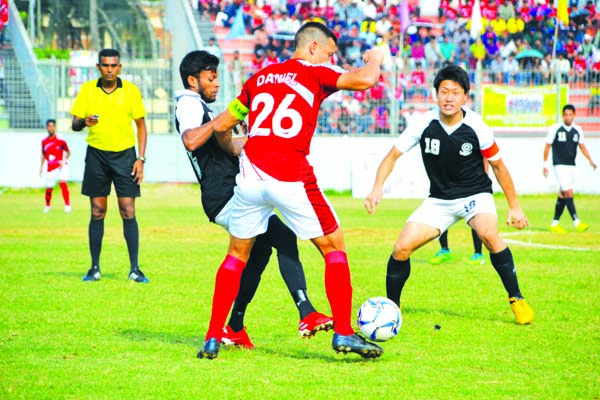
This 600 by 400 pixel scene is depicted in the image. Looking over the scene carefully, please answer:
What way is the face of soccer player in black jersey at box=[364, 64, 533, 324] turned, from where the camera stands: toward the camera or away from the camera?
toward the camera

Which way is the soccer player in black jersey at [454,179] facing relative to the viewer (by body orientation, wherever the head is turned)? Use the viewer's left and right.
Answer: facing the viewer

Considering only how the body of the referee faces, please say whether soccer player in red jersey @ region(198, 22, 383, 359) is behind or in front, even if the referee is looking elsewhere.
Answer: in front

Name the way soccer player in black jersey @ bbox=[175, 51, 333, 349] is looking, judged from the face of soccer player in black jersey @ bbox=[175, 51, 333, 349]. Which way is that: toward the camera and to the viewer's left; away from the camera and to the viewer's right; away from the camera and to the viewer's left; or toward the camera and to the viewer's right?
toward the camera and to the viewer's right

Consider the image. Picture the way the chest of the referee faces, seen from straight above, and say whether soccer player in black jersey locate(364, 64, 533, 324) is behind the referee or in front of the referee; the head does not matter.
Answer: in front

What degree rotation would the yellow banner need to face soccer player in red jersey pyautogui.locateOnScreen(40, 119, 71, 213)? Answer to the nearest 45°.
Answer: approximately 45° to its right

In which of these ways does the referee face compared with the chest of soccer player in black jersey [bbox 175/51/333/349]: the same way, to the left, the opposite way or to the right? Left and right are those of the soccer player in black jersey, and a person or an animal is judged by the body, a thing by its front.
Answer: to the right

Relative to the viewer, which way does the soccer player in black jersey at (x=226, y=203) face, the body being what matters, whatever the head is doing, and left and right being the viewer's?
facing to the right of the viewer

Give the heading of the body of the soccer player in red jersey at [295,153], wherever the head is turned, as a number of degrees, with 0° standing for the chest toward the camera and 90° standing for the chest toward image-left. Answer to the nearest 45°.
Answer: approximately 225°

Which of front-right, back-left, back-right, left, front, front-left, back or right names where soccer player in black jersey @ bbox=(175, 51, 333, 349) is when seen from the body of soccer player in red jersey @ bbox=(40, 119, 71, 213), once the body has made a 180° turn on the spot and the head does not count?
back

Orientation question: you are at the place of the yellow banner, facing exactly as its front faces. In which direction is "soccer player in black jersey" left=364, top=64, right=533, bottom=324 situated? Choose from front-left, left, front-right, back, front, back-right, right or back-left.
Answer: front

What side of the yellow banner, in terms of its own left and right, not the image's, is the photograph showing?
front

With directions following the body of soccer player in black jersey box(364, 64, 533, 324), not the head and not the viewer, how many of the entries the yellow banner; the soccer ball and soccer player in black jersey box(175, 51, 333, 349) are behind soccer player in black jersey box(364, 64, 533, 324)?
1

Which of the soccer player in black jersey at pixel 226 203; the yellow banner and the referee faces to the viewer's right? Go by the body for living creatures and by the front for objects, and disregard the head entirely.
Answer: the soccer player in black jersey

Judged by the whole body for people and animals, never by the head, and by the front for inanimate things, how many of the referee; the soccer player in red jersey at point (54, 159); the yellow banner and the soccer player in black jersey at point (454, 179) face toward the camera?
4

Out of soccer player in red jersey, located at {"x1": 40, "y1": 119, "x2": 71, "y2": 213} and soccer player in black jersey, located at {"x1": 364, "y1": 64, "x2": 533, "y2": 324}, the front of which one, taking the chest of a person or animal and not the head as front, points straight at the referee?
the soccer player in red jersey

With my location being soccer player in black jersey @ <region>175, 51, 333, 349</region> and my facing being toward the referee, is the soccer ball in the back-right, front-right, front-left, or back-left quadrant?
back-right
